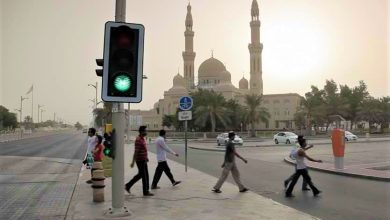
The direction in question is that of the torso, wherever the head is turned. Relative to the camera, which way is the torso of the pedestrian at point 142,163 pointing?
to the viewer's right

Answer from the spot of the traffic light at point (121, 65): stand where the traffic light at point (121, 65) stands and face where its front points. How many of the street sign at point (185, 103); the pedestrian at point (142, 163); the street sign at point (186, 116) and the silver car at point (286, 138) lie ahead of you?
0

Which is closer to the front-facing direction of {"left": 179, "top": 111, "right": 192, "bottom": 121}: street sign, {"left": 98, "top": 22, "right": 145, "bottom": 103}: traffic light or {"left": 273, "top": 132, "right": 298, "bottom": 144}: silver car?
the traffic light

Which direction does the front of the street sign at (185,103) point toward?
toward the camera

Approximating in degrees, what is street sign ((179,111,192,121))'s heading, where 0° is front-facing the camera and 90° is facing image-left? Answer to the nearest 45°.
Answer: approximately 0°

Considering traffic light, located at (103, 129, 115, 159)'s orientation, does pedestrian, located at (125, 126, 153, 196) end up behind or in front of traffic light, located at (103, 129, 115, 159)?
behind

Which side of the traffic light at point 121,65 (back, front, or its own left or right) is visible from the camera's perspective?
front

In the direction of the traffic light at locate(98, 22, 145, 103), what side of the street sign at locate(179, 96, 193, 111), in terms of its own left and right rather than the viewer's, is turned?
front

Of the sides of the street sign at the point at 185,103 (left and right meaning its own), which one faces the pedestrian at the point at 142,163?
front

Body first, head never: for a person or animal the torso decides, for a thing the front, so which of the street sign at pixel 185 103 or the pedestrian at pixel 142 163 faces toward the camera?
the street sign

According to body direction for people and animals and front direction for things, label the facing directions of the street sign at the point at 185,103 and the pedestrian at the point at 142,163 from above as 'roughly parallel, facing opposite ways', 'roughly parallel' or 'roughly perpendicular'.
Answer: roughly perpendicular

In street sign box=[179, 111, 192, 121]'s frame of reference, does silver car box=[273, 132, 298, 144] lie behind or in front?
behind

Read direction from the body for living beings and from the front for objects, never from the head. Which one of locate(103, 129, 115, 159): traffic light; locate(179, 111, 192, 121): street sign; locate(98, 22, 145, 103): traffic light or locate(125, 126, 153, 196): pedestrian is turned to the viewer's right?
the pedestrian
